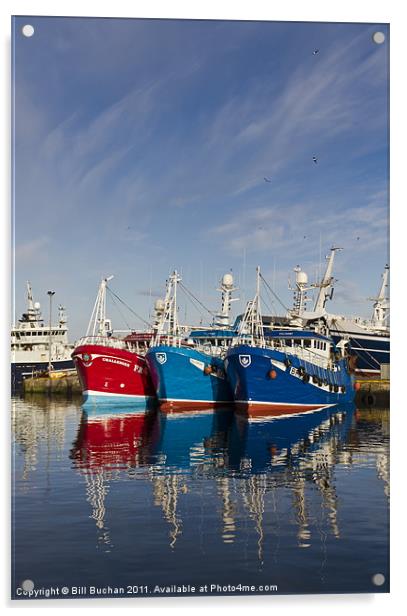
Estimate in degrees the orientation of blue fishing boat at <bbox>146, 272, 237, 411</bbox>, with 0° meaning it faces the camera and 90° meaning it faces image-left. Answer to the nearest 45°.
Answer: approximately 45°

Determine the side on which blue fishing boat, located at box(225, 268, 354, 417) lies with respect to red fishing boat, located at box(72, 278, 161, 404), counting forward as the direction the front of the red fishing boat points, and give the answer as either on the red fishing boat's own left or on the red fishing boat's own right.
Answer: on the red fishing boat's own left

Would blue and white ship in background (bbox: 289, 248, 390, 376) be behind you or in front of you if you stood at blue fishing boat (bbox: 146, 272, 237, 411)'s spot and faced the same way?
behind

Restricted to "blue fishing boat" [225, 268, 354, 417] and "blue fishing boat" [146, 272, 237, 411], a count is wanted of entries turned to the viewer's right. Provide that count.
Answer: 0

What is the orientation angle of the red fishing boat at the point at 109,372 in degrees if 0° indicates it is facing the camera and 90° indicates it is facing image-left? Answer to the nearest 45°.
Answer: approximately 45°

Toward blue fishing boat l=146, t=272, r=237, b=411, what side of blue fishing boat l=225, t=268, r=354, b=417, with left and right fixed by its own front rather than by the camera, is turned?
right

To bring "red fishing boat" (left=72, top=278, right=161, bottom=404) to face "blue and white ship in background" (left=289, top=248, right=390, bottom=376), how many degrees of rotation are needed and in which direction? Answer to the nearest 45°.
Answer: approximately 135° to its left
